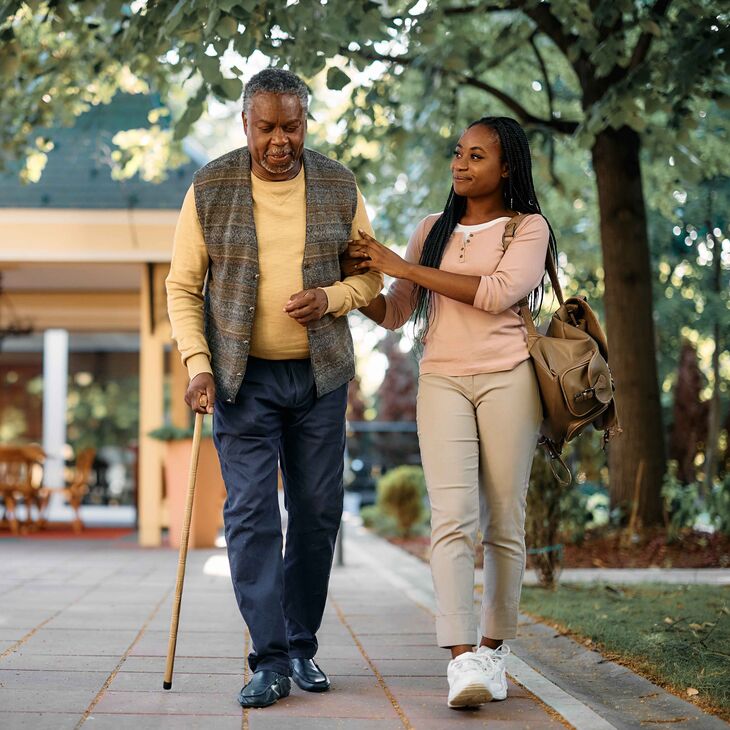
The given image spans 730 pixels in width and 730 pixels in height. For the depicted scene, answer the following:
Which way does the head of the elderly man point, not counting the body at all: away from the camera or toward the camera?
toward the camera

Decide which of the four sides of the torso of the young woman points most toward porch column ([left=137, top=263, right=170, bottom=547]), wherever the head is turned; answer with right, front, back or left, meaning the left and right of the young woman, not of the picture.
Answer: back

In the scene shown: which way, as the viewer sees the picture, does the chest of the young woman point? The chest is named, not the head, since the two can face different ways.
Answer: toward the camera

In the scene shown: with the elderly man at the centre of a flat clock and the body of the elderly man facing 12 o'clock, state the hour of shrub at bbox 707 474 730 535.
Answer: The shrub is roughly at 7 o'clock from the elderly man.

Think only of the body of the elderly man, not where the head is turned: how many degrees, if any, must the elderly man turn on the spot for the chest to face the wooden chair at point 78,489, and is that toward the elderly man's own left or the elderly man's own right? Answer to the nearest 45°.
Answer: approximately 180°

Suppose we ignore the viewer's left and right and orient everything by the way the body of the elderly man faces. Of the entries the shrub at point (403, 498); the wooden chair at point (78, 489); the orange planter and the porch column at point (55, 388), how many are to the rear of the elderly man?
4

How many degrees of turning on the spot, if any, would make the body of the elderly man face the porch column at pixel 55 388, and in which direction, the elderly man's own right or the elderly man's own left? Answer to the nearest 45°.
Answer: approximately 180°

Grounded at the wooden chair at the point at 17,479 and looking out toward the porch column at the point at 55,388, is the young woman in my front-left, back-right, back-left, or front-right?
back-right

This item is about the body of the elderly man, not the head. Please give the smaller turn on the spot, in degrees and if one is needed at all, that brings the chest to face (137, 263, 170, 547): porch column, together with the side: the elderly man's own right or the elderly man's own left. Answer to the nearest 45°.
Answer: approximately 180°

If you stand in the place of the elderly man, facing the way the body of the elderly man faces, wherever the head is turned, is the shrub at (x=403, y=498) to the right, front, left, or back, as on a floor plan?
back

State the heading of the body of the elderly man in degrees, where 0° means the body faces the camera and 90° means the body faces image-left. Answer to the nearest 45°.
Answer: approximately 0°

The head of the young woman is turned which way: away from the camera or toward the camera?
toward the camera

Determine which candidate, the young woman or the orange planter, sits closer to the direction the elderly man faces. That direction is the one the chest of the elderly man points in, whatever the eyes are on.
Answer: the young woman

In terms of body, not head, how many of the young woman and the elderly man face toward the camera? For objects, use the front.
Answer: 2

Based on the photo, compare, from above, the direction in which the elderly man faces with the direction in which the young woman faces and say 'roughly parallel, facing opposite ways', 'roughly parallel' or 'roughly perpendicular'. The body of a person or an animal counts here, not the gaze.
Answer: roughly parallel

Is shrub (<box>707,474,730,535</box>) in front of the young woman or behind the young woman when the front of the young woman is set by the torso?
behind
